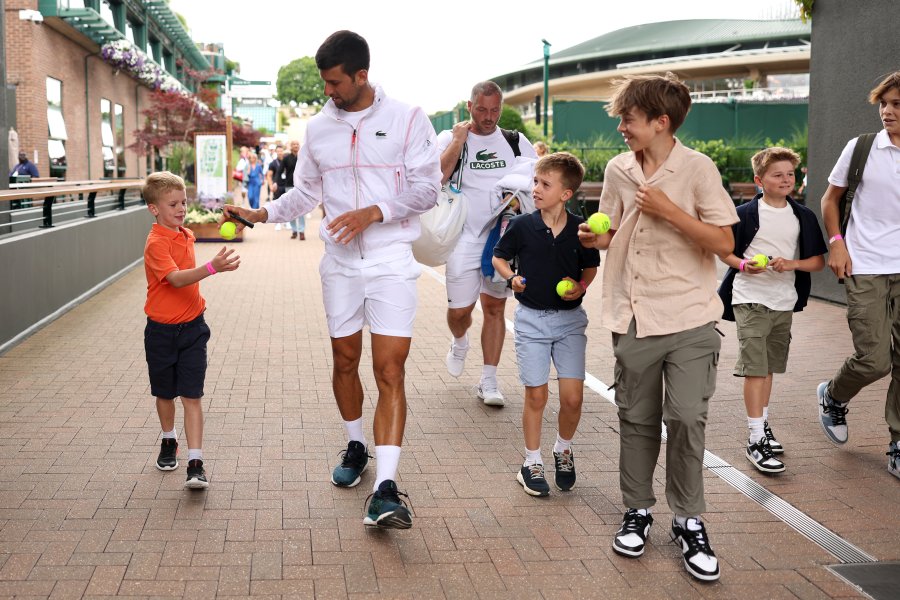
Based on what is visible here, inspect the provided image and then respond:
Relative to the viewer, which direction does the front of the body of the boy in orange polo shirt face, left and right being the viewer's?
facing the viewer and to the right of the viewer

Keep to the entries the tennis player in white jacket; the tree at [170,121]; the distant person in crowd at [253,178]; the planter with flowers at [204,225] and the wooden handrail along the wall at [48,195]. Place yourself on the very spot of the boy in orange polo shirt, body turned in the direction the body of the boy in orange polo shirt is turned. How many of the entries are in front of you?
1

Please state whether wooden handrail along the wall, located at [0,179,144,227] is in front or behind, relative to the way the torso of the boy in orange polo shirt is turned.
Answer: behind

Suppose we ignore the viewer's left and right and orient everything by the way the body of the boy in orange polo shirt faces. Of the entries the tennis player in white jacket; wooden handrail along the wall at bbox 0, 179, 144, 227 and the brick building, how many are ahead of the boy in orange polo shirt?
1

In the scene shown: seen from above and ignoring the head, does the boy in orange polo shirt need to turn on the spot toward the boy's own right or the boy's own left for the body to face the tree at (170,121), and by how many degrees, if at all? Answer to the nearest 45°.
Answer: approximately 135° to the boy's own left

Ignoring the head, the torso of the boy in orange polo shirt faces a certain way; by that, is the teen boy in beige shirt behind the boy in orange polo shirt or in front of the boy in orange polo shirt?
in front

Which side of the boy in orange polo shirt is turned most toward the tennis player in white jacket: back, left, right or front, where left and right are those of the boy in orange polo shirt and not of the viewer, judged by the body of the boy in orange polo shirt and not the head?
front

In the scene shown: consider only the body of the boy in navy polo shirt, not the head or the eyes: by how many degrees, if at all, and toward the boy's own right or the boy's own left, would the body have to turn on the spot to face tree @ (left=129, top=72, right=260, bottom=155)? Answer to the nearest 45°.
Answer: approximately 135° to the boy's own right

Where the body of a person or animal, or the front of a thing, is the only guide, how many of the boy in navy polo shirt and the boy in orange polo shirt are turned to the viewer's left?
0

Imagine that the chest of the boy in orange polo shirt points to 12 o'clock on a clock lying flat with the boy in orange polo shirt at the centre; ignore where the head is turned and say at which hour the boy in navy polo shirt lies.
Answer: The boy in navy polo shirt is roughly at 11 o'clock from the boy in orange polo shirt.

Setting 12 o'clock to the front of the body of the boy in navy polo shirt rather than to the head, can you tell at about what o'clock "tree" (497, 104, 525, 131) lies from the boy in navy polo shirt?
The tree is roughly at 6 o'clock from the boy in navy polo shirt.

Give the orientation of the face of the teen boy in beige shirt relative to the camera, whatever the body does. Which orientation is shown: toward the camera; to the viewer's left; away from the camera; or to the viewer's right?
to the viewer's left

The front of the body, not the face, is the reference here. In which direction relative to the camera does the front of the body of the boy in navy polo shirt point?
toward the camera

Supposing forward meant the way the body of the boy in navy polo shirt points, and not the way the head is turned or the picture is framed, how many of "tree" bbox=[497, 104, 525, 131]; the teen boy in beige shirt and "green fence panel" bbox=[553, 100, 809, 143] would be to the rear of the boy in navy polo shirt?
2

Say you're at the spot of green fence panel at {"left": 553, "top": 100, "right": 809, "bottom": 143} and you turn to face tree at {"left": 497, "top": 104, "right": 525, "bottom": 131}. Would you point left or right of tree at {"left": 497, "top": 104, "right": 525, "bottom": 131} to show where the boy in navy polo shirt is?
left
